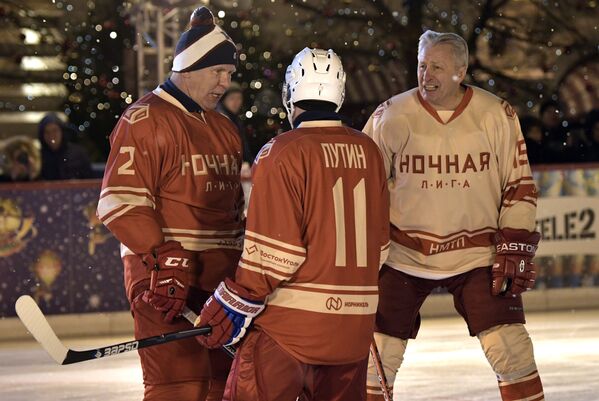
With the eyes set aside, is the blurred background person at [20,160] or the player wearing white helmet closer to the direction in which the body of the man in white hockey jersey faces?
the player wearing white helmet

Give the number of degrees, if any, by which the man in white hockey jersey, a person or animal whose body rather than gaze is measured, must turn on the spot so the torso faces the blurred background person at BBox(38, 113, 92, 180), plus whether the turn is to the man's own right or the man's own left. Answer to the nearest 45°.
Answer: approximately 135° to the man's own right

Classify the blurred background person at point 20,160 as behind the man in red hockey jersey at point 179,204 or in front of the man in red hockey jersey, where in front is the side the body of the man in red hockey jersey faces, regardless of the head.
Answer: behind

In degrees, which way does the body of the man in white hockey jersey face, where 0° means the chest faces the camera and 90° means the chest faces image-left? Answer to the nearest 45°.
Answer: approximately 0°

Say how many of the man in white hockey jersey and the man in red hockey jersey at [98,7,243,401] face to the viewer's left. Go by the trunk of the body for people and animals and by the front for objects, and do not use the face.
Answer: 0

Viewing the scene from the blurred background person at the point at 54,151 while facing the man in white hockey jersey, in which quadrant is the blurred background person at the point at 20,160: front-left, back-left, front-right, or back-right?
back-right

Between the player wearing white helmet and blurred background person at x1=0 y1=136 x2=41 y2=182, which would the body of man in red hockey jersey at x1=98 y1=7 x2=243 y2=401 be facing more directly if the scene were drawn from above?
the player wearing white helmet

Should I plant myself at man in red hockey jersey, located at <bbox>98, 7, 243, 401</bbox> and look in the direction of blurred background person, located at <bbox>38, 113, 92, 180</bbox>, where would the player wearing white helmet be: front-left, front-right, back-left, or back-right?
back-right

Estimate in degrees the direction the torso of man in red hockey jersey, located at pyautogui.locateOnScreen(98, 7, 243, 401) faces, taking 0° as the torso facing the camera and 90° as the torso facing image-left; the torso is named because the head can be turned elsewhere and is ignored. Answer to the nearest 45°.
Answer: approximately 315°

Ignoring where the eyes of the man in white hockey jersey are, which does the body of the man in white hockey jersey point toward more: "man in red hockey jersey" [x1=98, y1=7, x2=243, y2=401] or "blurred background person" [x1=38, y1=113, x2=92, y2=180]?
the man in red hockey jersey

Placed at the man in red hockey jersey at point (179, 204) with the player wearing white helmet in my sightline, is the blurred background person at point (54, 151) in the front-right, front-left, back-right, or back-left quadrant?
back-left

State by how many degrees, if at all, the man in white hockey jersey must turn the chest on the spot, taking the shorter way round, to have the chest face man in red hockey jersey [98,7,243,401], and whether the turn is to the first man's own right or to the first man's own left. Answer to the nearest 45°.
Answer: approximately 45° to the first man's own right
